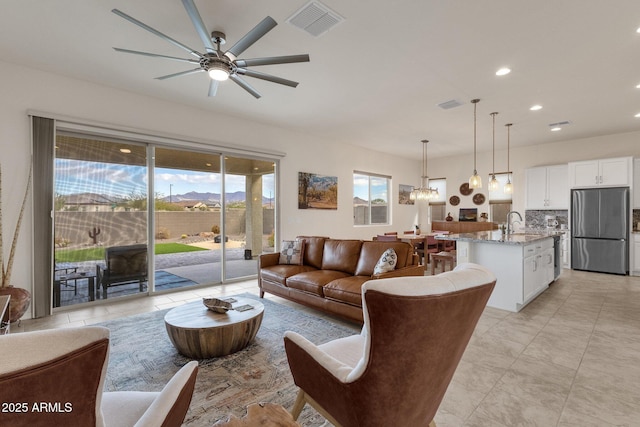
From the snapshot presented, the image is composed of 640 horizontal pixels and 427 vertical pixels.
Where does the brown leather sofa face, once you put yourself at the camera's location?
facing the viewer and to the left of the viewer

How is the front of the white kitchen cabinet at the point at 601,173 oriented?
toward the camera

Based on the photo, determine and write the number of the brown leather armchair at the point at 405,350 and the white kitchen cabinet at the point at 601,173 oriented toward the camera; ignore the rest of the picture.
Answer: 1

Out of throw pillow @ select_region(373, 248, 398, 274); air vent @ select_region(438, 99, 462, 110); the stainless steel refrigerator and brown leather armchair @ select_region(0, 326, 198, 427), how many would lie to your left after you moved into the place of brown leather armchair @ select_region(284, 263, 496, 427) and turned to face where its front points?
1

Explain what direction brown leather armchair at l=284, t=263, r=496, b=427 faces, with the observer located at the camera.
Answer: facing away from the viewer and to the left of the viewer

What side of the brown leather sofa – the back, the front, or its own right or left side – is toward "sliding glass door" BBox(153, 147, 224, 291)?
right

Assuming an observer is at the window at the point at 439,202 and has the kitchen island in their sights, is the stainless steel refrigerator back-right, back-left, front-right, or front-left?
front-left

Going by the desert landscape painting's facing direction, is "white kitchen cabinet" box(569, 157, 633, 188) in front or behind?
in front

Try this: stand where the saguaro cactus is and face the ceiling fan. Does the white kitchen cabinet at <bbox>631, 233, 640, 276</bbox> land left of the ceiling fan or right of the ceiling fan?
left

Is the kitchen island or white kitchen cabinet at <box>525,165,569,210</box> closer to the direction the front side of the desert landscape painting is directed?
the kitchen island

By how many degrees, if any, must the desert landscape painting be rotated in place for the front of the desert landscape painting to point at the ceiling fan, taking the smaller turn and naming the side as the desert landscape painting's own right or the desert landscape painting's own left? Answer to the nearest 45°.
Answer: approximately 45° to the desert landscape painting's own right

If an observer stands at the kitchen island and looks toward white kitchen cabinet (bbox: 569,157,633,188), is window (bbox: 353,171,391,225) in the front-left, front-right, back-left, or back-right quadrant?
front-left

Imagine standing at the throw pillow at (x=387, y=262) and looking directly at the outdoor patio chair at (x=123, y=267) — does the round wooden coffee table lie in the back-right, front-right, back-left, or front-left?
front-left

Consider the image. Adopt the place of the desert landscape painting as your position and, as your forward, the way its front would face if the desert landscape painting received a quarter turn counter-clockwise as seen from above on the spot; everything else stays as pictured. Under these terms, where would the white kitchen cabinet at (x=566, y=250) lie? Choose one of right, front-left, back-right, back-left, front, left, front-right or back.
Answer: front-right

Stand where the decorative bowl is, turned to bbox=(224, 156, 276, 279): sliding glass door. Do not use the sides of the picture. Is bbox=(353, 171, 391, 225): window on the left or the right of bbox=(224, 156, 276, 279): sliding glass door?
right

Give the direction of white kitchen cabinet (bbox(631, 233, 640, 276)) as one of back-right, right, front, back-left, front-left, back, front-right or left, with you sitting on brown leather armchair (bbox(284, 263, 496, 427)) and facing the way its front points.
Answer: right

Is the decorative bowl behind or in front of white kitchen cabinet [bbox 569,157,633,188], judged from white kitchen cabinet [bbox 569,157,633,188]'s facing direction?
in front

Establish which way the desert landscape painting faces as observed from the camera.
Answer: facing the viewer and to the right of the viewer

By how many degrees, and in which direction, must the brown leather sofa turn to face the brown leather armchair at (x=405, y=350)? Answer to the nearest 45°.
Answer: approximately 45° to its left

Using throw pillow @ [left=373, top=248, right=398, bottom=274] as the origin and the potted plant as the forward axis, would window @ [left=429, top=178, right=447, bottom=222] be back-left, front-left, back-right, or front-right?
back-right

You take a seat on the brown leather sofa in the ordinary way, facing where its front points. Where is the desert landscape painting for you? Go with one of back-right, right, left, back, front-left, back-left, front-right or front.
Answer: back-right

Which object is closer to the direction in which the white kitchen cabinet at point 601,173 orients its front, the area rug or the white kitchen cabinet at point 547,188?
the area rug
